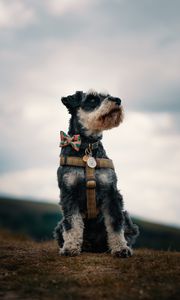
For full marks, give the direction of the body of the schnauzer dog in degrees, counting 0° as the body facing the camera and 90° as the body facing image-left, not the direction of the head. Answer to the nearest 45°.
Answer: approximately 0°
